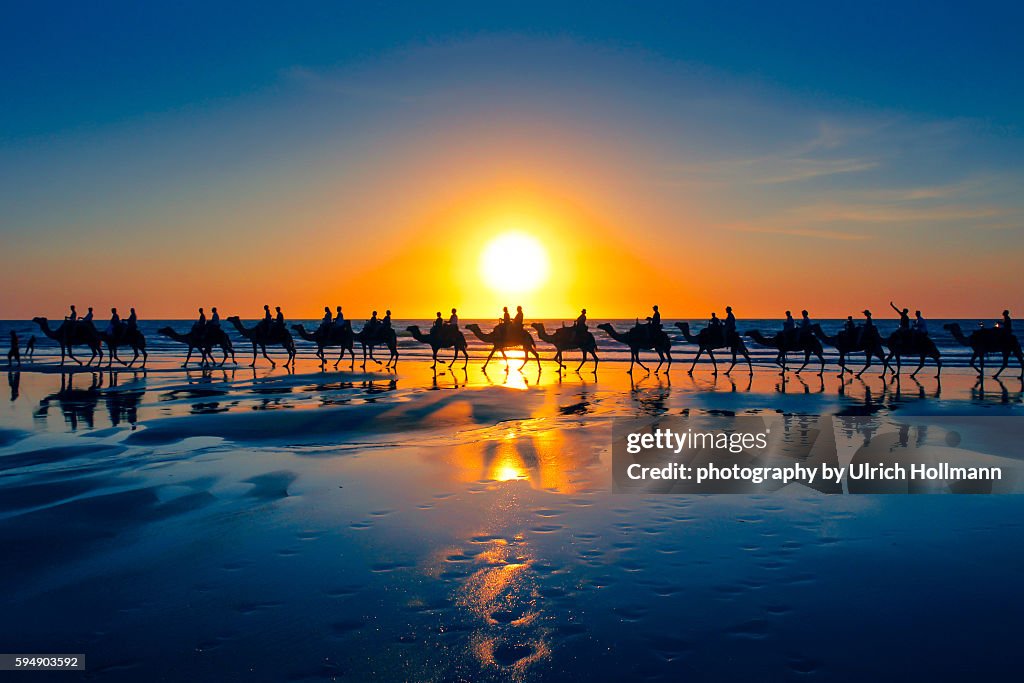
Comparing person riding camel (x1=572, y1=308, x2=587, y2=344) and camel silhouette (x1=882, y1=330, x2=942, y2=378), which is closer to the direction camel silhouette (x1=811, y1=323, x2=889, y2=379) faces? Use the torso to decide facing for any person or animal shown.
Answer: the person riding camel

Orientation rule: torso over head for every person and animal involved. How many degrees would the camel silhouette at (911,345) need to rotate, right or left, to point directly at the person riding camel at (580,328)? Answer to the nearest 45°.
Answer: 0° — it already faces them

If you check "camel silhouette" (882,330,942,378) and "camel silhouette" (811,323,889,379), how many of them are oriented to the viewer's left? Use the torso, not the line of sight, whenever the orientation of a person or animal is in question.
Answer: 2

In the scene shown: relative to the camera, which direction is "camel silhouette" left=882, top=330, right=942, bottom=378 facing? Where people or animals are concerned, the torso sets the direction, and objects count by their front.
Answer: to the viewer's left

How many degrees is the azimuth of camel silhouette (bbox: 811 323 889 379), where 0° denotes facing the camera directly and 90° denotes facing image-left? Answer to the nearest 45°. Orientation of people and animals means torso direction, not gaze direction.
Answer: approximately 90°

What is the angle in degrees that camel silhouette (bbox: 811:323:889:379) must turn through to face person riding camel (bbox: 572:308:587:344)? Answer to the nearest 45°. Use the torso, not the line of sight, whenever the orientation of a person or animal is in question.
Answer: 0° — it already faces them
